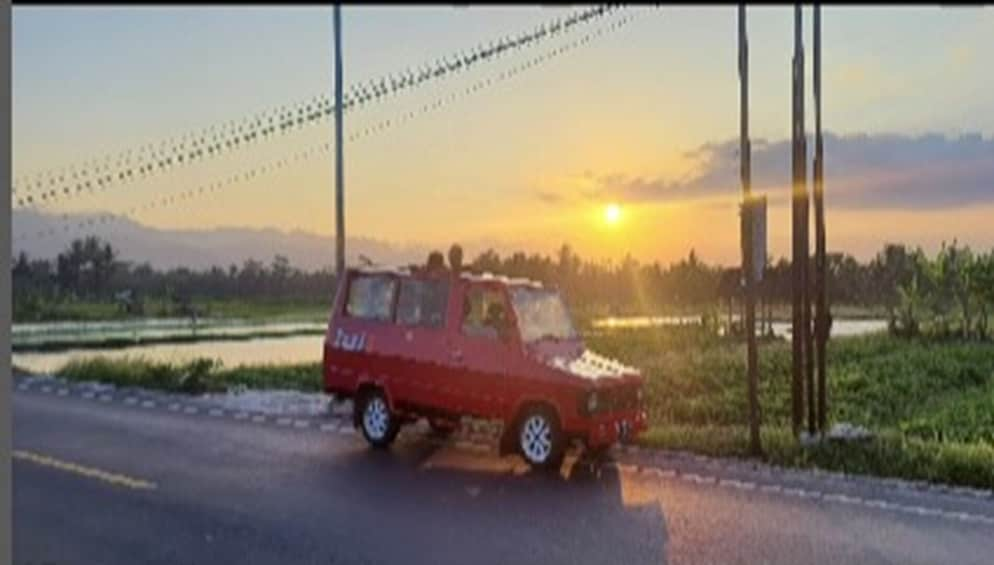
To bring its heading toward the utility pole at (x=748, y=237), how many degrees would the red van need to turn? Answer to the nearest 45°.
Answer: approximately 45° to its left

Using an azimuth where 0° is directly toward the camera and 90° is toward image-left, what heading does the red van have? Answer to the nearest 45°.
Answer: approximately 315°

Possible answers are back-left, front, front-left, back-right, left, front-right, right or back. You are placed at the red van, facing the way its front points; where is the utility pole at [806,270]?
front-left

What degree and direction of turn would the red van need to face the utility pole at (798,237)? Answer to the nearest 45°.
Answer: approximately 45° to its left

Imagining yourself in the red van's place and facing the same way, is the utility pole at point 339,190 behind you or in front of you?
behind

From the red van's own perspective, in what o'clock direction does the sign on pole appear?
The sign on pole is roughly at 11 o'clock from the red van.
